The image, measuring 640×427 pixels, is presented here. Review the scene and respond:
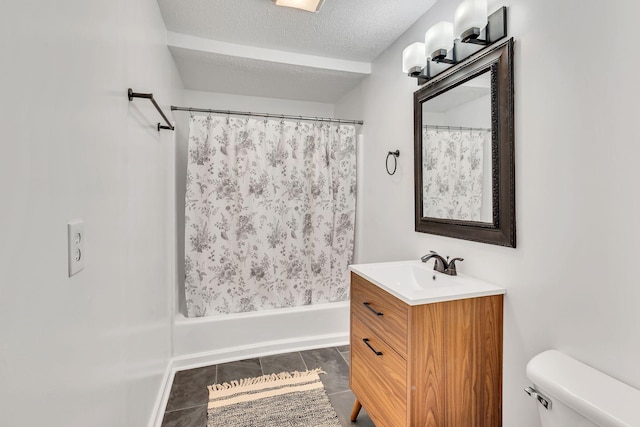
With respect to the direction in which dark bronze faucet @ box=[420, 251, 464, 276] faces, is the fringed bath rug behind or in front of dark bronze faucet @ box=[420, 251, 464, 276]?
in front

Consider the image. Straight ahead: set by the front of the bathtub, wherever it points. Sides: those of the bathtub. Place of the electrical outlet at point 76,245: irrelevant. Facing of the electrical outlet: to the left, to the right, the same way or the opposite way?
to the left

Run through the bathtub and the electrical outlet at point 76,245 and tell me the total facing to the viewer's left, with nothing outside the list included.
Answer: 0

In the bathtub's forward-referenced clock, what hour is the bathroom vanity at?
The bathroom vanity is roughly at 11 o'clock from the bathtub.

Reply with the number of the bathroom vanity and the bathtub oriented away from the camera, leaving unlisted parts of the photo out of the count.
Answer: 0

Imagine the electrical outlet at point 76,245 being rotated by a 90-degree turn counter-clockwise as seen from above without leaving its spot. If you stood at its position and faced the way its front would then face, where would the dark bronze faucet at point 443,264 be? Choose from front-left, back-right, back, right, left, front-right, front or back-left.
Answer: front-right

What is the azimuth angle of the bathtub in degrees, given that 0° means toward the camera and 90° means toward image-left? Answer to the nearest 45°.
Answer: approximately 0°

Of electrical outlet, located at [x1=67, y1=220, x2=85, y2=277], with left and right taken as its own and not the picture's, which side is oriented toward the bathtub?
left

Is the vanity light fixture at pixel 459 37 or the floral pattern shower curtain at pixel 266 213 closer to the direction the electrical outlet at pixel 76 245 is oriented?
the vanity light fixture

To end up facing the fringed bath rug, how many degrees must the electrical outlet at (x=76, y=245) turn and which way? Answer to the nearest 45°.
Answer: approximately 90° to its left

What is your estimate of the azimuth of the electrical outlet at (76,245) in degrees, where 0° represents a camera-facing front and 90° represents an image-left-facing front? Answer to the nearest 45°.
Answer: approximately 315°

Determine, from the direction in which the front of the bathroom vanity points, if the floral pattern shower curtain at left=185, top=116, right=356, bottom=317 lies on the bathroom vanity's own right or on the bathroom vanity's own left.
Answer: on the bathroom vanity's own right

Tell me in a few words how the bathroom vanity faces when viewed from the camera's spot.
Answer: facing the viewer and to the left of the viewer

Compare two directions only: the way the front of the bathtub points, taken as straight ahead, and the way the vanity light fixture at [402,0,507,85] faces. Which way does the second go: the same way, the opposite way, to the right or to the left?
to the right
